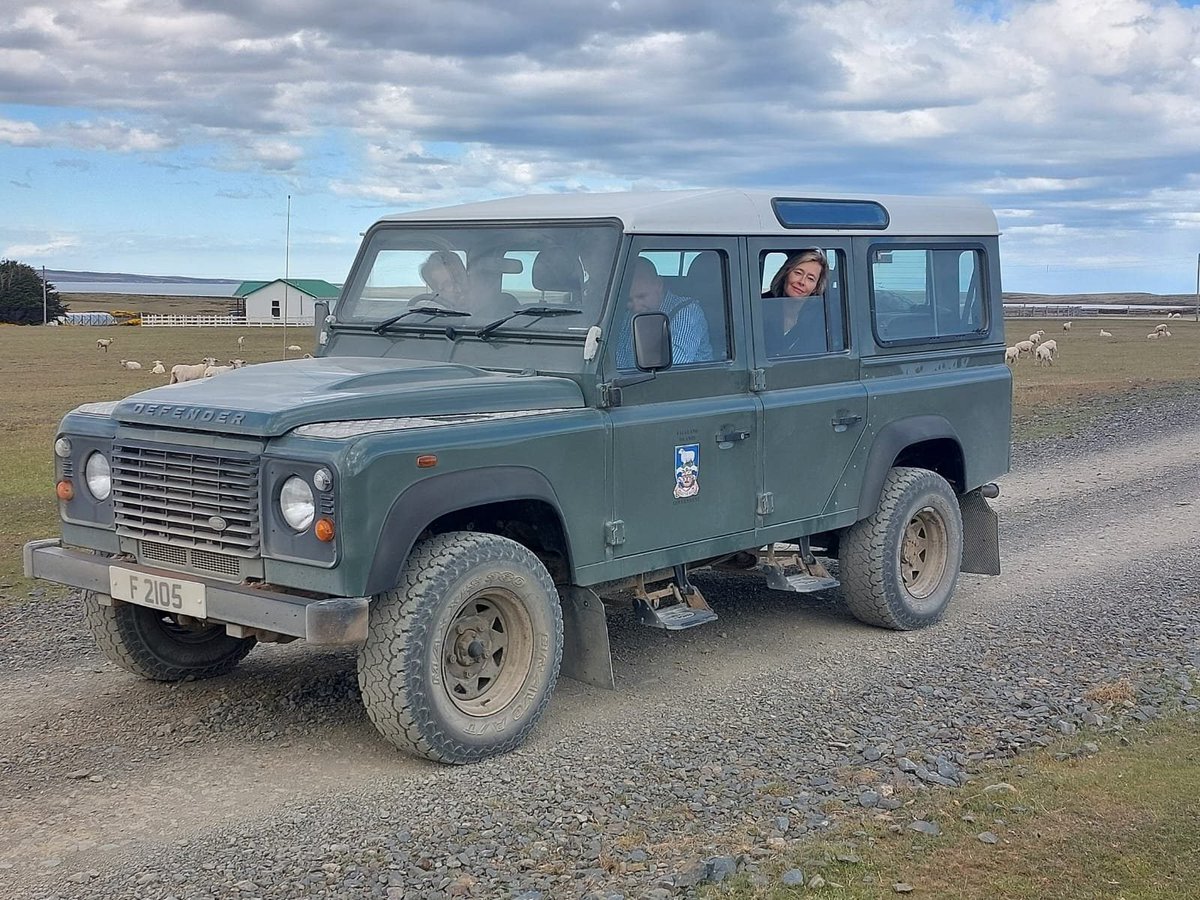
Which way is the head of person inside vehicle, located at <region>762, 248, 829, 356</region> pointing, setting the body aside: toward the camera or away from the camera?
toward the camera

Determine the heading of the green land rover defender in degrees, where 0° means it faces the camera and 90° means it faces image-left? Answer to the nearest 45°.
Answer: approximately 45°

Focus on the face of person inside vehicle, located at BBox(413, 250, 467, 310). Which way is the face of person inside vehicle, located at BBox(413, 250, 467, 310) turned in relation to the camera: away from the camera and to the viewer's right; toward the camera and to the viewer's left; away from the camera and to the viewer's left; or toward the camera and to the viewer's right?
toward the camera and to the viewer's left

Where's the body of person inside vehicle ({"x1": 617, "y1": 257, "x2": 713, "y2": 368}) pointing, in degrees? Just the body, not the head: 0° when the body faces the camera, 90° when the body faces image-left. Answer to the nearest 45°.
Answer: approximately 45°

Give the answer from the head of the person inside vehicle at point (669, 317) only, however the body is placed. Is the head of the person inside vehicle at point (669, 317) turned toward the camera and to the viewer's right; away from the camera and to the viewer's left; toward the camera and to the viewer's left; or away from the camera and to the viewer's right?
toward the camera and to the viewer's left

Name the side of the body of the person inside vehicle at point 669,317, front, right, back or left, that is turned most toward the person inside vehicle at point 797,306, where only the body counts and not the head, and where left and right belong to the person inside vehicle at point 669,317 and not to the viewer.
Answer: back
